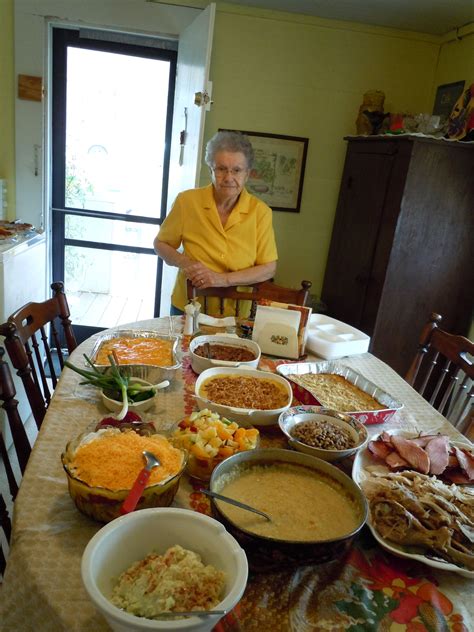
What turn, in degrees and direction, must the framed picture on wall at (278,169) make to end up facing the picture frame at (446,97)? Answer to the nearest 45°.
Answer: approximately 90° to its left

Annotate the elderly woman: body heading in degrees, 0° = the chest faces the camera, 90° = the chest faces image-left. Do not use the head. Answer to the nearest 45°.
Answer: approximately 0°

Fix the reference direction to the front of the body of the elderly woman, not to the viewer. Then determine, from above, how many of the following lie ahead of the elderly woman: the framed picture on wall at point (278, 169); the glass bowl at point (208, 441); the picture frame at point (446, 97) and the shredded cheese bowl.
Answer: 2

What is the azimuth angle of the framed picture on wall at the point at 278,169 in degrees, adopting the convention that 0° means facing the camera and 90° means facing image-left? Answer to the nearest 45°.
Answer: approximately 0°

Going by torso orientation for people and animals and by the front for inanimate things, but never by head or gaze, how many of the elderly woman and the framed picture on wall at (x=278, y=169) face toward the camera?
2

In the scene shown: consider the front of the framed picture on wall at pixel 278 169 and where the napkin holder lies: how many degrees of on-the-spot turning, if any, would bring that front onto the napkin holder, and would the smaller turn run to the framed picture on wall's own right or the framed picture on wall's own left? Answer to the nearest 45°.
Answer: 0° — it already faces it

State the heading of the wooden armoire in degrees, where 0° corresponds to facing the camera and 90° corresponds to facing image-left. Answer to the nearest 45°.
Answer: approximately 45°

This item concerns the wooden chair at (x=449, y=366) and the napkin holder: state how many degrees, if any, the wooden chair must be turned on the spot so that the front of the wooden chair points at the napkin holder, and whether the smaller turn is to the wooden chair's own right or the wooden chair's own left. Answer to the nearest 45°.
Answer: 0° — it already faces it

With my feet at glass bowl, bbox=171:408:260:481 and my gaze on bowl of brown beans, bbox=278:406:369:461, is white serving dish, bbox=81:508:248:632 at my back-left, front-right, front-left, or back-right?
back-right

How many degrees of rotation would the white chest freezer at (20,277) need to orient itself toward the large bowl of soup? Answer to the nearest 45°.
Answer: approximately 45° to its right
